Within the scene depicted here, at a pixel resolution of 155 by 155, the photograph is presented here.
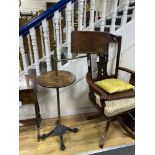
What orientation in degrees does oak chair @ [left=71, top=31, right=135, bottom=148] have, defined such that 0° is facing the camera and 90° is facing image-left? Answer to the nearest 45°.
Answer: approximately 315°
